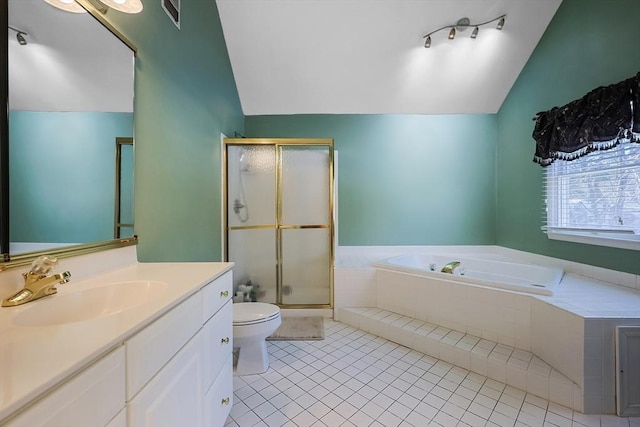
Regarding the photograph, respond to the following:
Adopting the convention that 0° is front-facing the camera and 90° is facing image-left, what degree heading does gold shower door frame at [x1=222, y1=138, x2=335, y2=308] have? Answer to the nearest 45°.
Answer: approximately 0°

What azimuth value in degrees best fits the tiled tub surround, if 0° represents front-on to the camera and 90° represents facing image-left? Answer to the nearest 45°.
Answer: approximately 45°

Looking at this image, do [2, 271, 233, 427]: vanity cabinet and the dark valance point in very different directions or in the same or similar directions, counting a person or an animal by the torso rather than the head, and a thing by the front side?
very different directions

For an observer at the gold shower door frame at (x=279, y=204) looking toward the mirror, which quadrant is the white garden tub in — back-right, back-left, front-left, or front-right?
back-left
